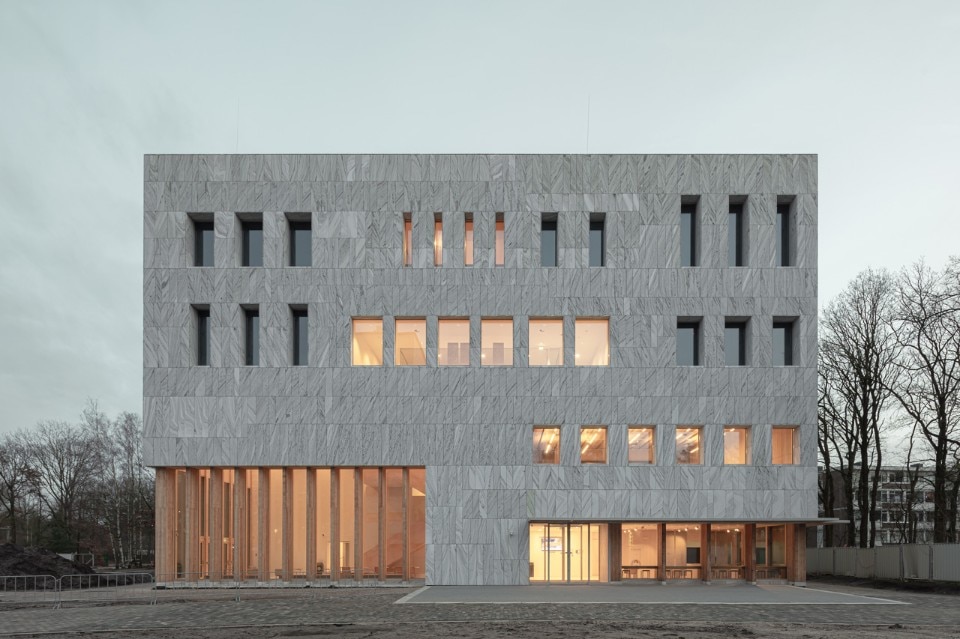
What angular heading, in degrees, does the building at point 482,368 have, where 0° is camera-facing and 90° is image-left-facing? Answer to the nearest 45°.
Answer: approximately 0°

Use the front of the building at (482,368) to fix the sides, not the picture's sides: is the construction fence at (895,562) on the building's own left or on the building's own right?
on the building's own left

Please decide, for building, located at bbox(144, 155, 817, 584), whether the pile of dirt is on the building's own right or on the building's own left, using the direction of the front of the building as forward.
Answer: on the building's own right

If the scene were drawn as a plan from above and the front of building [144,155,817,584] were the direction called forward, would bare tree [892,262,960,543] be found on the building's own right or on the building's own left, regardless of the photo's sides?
on the building's own left
